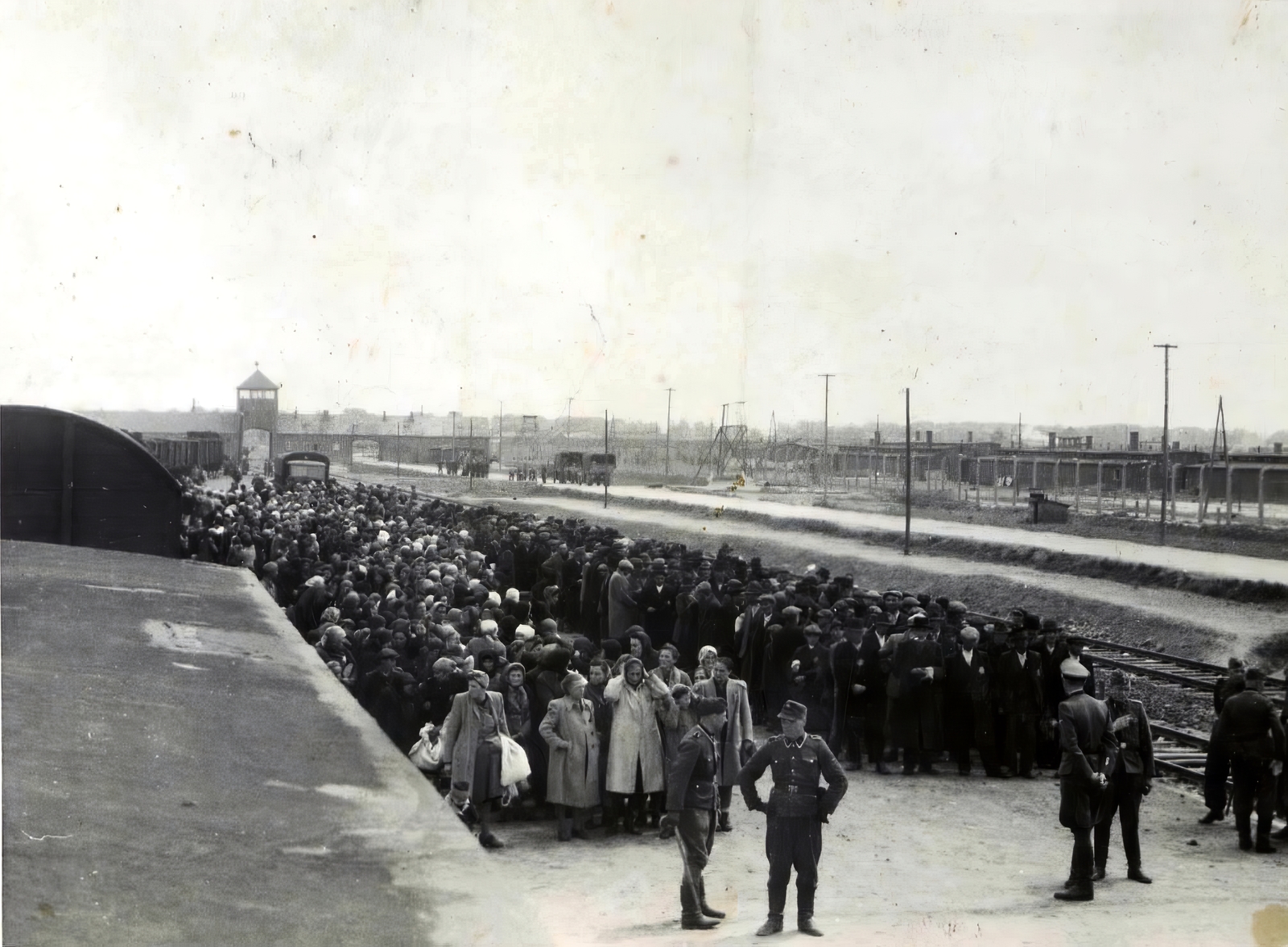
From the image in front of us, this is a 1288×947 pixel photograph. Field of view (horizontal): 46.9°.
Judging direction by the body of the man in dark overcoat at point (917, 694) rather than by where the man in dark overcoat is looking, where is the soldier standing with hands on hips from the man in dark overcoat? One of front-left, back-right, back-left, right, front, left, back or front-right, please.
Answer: front

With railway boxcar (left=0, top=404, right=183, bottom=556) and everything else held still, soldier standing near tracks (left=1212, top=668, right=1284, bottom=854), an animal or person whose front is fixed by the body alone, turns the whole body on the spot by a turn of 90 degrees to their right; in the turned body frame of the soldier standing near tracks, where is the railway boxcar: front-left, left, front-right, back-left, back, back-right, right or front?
back

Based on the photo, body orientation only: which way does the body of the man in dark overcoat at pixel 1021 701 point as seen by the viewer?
toward the camera

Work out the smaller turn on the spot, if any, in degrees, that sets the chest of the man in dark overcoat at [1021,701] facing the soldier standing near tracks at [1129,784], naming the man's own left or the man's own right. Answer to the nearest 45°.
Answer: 0° — they already face them

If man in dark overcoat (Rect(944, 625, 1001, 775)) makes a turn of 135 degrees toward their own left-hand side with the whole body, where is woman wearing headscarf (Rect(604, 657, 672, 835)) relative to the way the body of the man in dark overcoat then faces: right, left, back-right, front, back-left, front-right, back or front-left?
back

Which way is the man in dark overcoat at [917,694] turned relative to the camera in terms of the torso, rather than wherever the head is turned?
toward the camera

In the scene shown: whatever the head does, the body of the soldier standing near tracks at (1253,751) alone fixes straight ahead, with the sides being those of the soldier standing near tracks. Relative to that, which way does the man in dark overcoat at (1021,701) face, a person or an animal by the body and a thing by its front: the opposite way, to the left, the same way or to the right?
the opposite way
